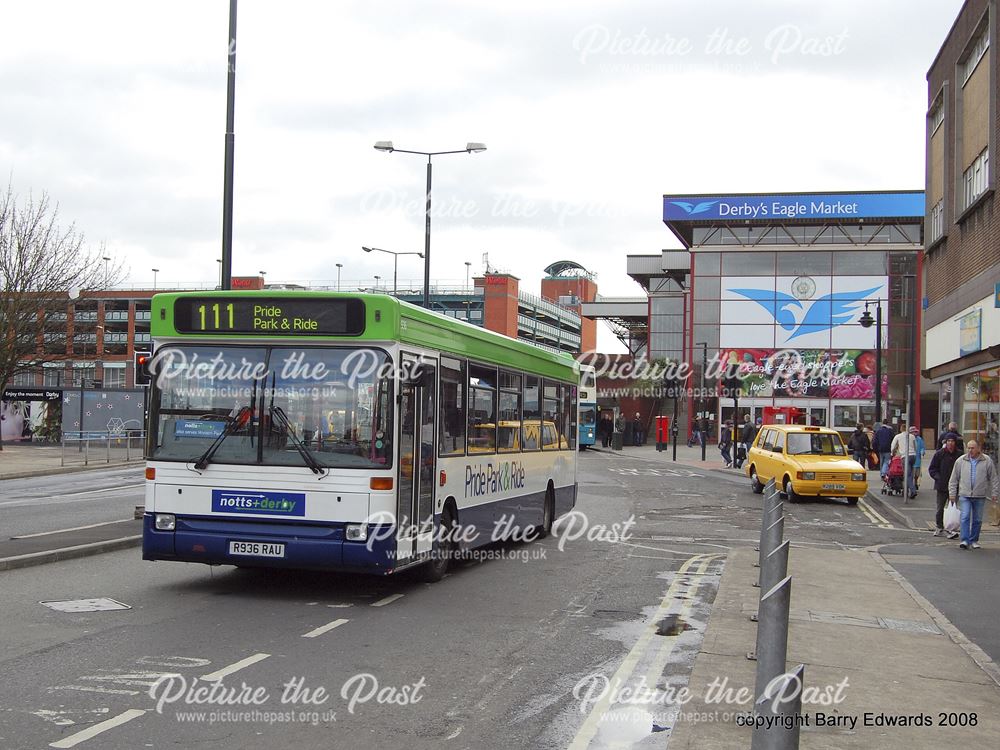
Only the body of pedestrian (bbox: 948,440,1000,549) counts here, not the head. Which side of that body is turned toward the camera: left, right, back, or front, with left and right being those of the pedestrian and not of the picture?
front

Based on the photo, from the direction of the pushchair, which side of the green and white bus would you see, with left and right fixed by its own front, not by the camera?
back

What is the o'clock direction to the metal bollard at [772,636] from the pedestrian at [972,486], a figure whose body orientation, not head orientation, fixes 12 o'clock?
The metal bollard is roughly at 12 o'clock from the pedestrian.

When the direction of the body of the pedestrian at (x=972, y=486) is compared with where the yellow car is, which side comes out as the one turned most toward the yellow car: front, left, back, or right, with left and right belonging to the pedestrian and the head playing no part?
back

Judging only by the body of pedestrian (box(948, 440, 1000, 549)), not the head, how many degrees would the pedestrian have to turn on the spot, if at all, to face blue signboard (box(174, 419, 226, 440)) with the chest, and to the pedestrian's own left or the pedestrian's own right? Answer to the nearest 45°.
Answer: approximately 45° to the pedestrian's own right

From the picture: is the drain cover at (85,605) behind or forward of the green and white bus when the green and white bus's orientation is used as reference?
forward

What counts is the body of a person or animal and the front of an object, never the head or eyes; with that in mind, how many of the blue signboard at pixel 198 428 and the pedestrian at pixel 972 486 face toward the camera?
2

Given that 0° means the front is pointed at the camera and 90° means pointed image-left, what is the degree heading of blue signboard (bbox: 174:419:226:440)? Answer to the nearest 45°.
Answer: approximately 0°

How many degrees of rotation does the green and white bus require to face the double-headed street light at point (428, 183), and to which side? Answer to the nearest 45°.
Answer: approximately 135° to its right

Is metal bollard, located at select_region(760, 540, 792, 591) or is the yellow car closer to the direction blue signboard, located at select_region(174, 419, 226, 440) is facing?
the metal bollard

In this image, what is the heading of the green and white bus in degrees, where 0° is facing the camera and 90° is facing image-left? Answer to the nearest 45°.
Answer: approximately 45°

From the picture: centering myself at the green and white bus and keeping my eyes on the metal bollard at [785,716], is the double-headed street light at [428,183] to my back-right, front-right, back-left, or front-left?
back-left
